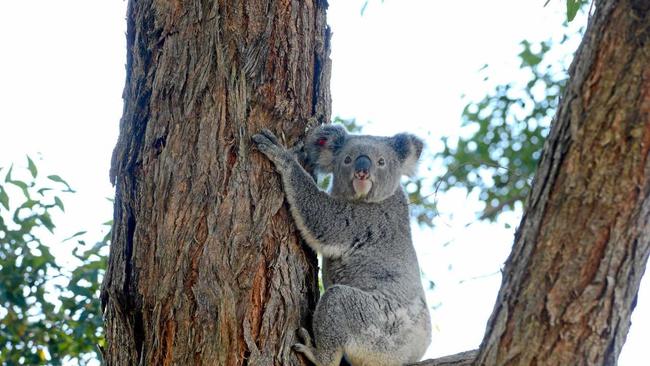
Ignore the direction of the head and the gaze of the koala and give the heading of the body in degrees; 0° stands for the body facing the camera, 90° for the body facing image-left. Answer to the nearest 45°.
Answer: approximately 90°
